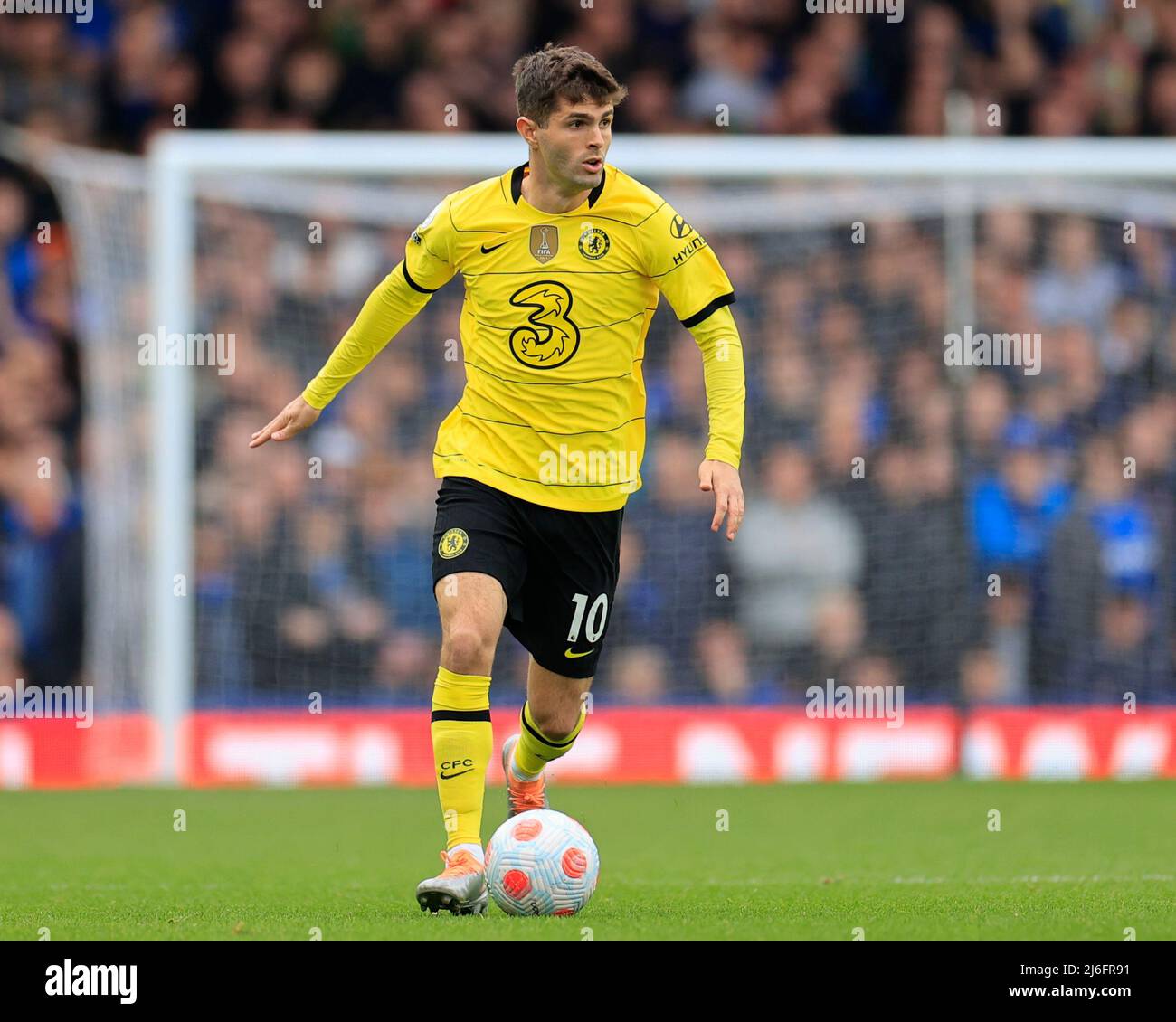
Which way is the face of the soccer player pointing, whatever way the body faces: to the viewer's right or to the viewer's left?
to the viewer's right

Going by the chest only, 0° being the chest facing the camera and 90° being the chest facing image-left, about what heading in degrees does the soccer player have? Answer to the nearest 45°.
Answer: approximately 0°

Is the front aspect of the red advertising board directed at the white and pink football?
yes

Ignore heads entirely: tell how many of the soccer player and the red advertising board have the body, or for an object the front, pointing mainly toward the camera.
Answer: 2

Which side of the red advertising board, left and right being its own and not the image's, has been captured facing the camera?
front

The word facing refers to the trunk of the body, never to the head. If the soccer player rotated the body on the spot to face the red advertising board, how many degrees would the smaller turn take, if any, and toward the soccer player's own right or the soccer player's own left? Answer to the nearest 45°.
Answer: approximately 180°

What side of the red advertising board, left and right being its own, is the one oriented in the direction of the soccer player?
front
